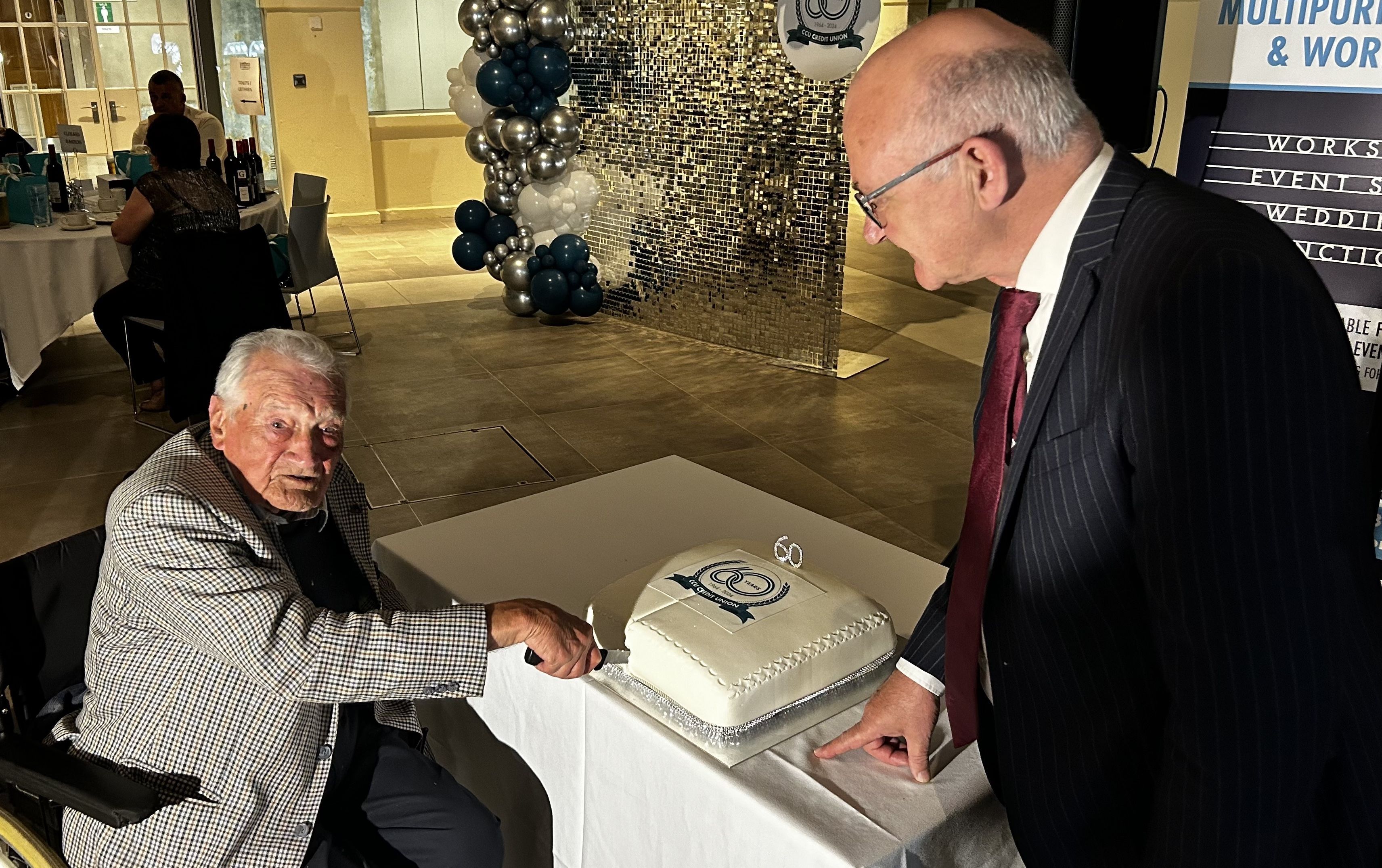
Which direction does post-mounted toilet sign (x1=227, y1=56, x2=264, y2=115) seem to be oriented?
toward the camera

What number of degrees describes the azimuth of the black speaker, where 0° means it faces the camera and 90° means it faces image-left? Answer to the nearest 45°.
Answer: approximately 45°

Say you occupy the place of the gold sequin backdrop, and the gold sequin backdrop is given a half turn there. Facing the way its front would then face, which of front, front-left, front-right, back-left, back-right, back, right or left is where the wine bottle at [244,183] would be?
back-left

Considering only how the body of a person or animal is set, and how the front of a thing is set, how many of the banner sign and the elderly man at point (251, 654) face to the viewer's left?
0

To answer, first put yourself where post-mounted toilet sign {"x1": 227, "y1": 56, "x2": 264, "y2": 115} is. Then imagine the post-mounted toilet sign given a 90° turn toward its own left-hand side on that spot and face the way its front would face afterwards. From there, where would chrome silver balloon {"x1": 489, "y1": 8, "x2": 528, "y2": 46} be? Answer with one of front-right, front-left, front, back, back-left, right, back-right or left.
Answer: front-right

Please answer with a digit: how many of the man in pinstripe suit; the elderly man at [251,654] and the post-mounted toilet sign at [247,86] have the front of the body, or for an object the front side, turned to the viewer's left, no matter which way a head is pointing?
1

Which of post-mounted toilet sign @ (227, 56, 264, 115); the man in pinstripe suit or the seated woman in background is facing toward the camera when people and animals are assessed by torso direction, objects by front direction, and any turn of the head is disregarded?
the post-mounted toilet sign

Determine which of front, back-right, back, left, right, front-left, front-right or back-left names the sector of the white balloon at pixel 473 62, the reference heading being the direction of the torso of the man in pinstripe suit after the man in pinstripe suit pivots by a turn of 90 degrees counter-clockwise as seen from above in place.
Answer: back-right

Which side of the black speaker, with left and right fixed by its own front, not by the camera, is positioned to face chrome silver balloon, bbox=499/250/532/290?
right

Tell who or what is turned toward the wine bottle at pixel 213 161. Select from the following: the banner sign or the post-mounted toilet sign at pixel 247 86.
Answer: the post-mounted toilet sign

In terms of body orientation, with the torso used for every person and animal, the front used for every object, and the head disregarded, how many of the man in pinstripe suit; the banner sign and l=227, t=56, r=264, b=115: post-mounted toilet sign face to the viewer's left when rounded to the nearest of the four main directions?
1

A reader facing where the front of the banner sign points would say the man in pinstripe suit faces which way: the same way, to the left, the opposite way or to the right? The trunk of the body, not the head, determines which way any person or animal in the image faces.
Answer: to the right

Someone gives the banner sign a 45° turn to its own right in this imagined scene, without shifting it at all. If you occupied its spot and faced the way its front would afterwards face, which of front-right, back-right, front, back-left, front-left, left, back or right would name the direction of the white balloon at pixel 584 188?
right

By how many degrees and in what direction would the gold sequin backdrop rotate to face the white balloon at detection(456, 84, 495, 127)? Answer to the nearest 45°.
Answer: approximately 90° to its right

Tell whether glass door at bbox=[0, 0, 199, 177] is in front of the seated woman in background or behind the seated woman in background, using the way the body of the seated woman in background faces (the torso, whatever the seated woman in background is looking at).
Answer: in front

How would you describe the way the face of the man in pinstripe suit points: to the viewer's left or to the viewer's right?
to the viewer's left
